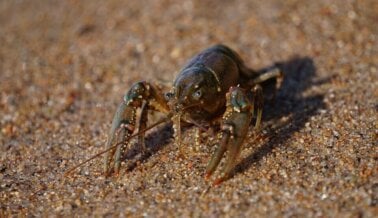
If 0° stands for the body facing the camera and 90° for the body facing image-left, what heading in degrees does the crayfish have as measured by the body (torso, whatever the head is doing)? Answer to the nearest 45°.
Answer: approximately 45°
